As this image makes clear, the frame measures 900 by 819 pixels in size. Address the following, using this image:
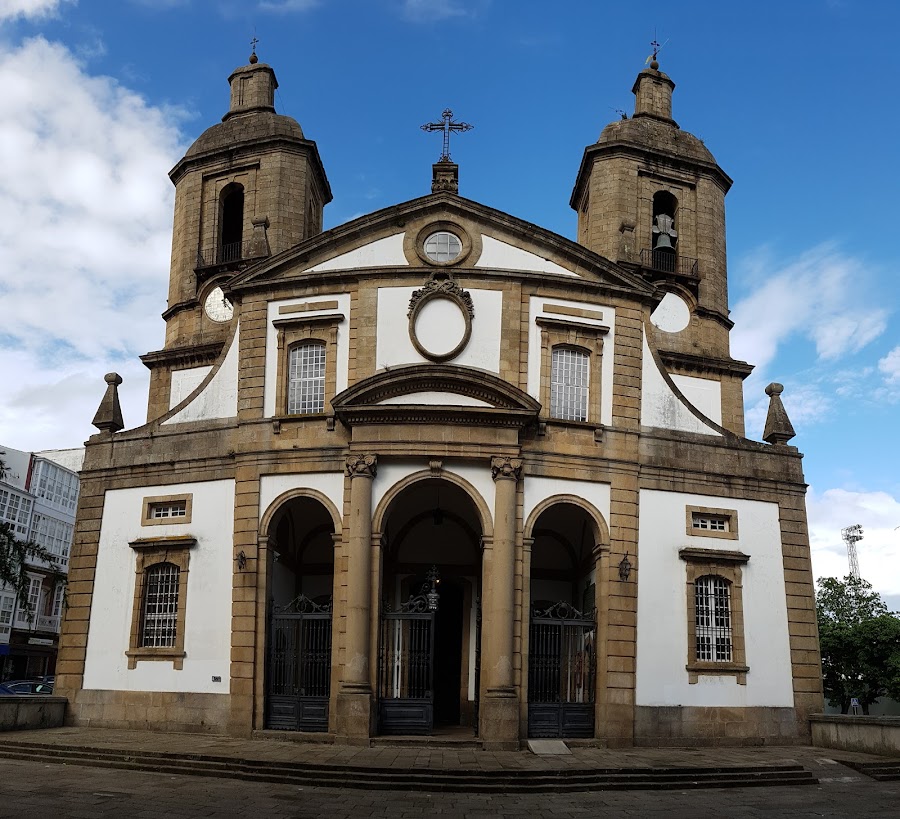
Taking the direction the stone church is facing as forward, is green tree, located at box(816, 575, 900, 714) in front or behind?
behind

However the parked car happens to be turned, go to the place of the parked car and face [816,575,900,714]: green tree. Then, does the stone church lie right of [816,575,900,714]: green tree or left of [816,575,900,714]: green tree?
right

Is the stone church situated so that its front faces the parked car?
no

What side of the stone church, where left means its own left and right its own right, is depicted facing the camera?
front

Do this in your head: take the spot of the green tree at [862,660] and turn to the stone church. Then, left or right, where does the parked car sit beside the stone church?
right
